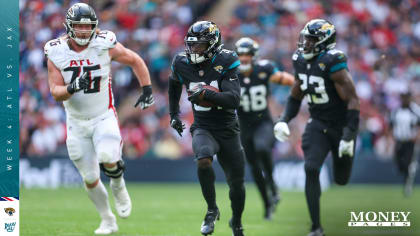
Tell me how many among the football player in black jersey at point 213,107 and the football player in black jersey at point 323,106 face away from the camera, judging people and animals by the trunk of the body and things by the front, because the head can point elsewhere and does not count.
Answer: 0

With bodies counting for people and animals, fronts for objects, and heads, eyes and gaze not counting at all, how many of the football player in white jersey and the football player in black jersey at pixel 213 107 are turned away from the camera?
0

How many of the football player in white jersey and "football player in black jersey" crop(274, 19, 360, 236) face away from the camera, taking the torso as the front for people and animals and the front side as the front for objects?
0

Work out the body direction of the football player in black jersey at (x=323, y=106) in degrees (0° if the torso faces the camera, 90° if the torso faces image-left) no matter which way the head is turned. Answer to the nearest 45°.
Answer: approximately 45°

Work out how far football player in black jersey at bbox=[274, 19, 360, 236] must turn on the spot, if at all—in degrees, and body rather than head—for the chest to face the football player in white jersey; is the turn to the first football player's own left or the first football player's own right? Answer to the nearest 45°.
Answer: approximately 45° to the first football player's own right

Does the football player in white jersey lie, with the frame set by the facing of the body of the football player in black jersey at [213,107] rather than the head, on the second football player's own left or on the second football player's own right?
on the second football player's own right

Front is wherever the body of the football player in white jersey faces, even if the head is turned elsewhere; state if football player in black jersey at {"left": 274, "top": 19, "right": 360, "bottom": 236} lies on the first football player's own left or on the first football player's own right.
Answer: on the first football player's own left

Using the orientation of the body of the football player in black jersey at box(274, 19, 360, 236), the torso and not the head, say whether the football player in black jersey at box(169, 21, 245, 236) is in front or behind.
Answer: in front

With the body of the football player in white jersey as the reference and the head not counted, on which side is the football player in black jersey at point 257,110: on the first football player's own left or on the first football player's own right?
on the first football player's own left
